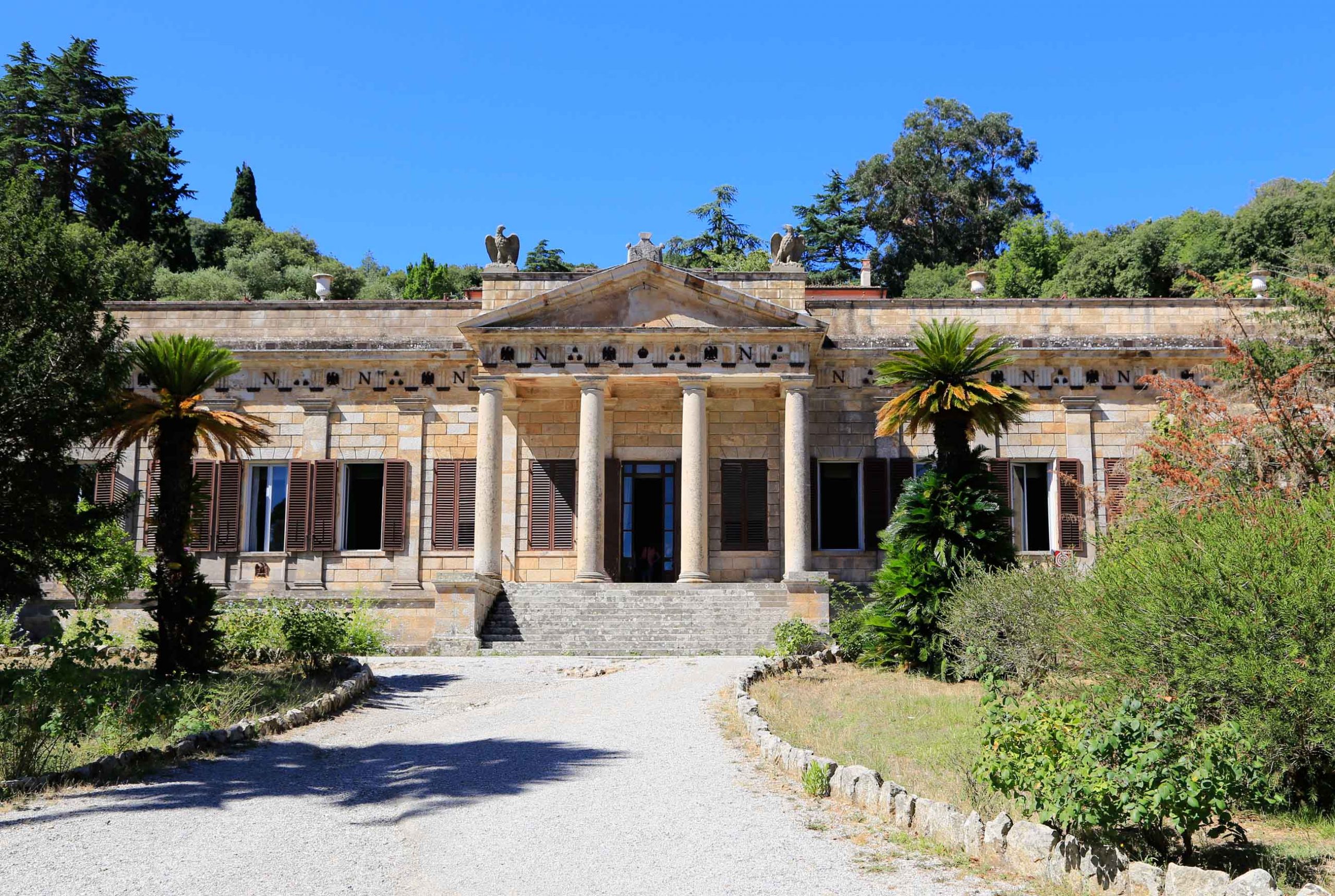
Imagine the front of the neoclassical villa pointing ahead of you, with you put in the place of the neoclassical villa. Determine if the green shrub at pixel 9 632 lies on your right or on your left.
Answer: on your right

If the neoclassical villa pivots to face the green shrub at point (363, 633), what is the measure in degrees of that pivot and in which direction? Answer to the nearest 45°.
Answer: approximately 45° to its right

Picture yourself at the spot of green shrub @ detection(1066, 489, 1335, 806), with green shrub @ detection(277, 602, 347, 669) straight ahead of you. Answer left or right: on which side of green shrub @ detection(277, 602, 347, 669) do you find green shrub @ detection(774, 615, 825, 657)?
right

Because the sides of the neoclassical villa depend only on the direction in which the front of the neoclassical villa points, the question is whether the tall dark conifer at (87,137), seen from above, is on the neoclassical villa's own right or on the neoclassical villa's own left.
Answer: on the neoclassical villa's own right

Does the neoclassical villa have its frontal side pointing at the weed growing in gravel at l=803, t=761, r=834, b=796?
yes

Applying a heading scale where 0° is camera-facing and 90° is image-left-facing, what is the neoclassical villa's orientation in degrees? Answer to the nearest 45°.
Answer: approximately 0°

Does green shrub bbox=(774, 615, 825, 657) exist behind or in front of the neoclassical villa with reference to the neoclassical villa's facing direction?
in front

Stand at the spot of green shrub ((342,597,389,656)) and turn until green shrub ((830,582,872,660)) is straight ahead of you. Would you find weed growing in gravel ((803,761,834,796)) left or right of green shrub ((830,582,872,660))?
right

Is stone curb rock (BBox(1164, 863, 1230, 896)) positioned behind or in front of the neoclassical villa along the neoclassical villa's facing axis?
in front

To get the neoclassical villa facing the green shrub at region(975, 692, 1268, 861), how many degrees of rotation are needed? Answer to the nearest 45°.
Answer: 0° — it already faces it

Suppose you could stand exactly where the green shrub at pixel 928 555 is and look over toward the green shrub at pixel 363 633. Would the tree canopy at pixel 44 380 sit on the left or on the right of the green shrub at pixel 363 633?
left

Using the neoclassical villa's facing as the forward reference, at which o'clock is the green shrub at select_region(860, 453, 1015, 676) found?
The green shrub is roughly at 11 o'clock from the neoclassical villa.

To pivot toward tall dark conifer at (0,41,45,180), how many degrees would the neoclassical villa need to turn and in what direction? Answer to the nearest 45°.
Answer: approximately 135° to its right

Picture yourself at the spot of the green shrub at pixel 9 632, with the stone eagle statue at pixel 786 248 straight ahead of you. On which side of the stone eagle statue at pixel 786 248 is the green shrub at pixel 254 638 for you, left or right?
right

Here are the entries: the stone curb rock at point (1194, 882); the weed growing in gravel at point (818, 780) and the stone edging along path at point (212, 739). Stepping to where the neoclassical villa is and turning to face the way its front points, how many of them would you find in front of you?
3
